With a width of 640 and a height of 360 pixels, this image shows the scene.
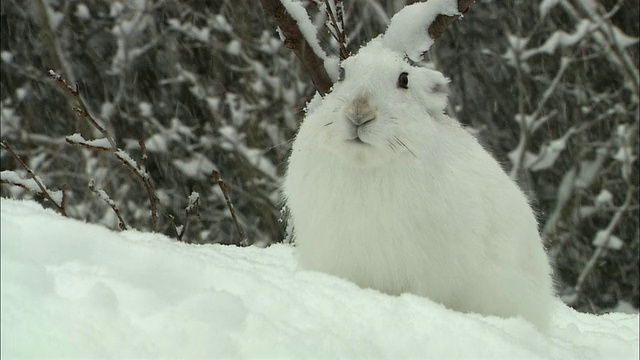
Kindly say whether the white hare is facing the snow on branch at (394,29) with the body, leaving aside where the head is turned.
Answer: no

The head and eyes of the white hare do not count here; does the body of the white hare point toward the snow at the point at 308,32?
no

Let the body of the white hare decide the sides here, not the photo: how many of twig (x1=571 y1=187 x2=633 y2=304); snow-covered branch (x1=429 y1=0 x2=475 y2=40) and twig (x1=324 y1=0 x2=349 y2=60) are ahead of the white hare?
0

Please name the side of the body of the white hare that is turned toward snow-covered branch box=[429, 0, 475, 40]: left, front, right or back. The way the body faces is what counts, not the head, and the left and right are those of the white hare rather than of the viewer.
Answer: back

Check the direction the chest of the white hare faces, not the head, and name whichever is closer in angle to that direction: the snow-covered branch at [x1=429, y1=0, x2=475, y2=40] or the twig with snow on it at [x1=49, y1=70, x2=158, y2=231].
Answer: the twig with snow on it

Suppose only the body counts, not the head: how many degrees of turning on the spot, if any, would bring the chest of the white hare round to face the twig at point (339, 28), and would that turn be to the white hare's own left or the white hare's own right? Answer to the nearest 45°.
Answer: approximately 135° to the white hare's own right

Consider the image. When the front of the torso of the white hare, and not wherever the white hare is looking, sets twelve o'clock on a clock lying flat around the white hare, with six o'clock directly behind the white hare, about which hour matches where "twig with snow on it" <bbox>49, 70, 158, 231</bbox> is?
The twig with snow on it is roughly at 3 o'clock from the white hare.

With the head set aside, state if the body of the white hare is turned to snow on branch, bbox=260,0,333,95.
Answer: no

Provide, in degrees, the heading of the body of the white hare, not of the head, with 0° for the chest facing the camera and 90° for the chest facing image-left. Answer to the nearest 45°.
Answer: approximately 45°
